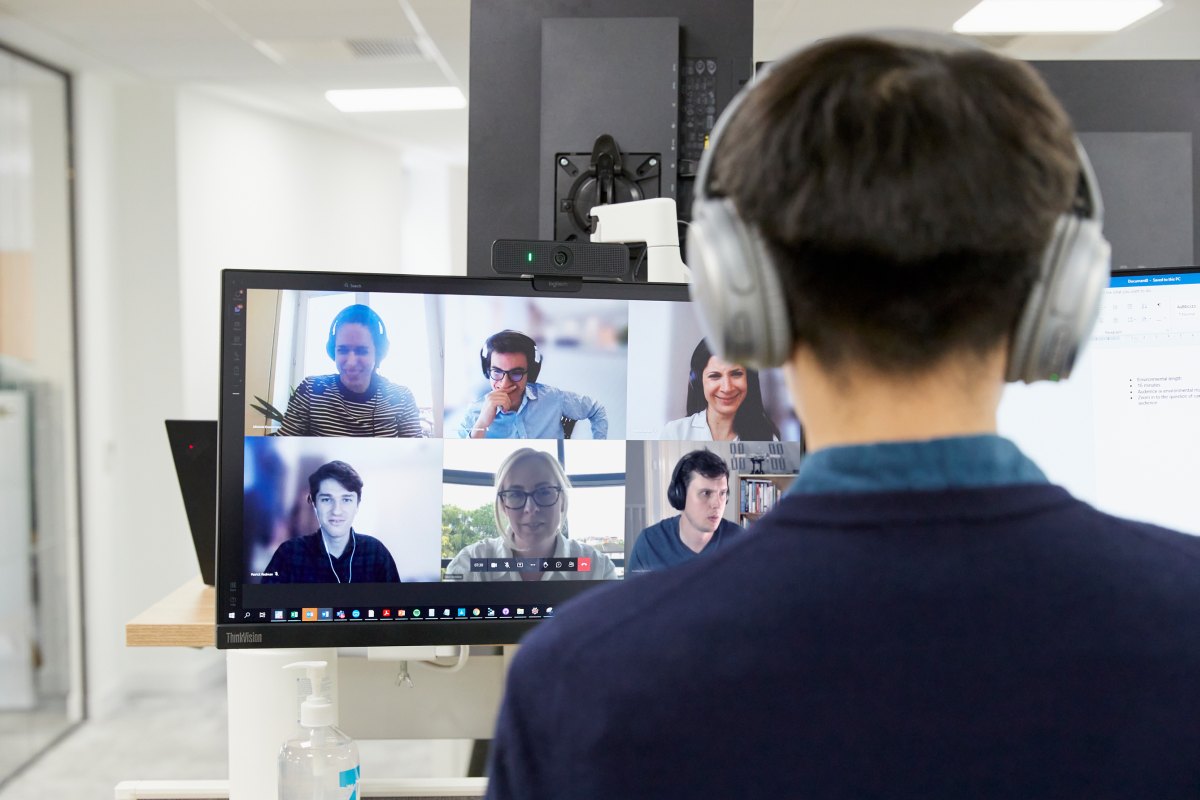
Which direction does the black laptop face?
away from the camera

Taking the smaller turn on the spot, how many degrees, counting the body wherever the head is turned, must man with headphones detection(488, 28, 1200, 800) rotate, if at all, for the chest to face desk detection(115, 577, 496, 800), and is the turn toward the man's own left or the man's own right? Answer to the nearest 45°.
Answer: approximately 45° to the man's own left

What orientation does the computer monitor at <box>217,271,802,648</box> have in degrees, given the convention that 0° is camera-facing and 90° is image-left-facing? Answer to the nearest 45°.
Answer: approximately 0°

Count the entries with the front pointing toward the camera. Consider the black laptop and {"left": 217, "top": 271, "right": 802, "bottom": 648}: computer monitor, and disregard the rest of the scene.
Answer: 1

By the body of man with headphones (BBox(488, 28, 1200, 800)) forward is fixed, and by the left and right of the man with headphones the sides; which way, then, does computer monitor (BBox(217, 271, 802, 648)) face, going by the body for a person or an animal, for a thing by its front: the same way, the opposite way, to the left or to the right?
the opposite way

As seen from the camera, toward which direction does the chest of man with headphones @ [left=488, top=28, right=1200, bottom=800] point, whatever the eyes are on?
away from the camera

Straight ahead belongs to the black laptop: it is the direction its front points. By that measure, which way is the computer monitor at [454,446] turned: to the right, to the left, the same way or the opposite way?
the opposite way

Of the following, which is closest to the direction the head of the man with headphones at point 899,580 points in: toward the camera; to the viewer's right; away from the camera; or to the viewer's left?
away from the camera

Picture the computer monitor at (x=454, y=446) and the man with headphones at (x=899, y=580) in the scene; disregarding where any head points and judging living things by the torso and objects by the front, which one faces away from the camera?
the man with headphones

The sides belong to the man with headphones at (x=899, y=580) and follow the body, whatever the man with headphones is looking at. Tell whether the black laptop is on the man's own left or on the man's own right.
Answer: on the man's own left

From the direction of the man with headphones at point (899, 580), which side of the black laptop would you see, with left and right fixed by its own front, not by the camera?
back
